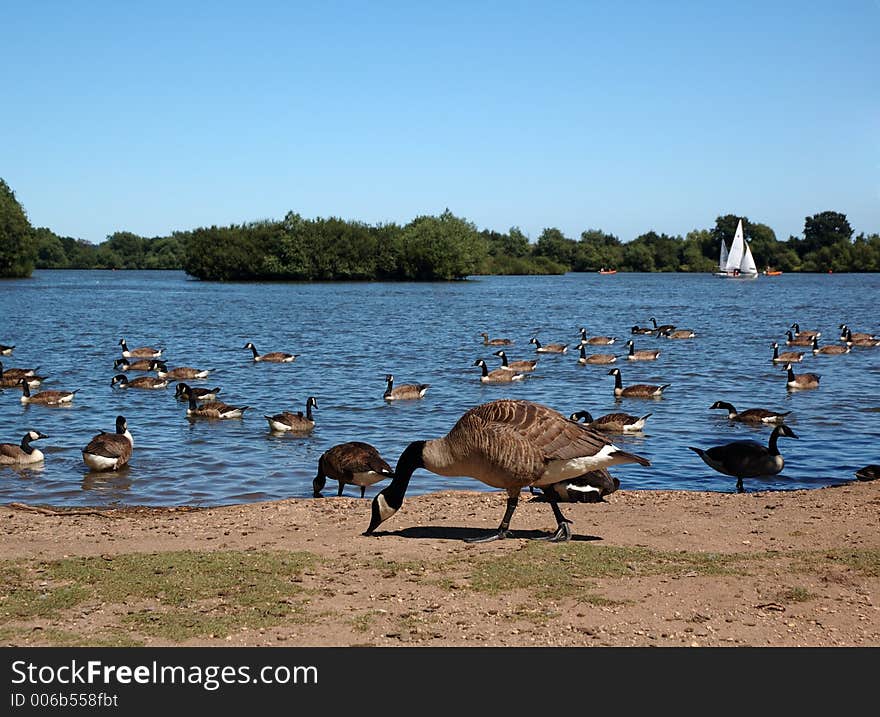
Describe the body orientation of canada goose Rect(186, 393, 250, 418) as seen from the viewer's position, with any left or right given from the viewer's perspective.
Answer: facing to the left of the viewer

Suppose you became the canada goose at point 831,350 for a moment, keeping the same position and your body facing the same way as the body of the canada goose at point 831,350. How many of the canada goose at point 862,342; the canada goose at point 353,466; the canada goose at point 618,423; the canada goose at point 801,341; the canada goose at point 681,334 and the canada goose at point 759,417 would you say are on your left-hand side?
3

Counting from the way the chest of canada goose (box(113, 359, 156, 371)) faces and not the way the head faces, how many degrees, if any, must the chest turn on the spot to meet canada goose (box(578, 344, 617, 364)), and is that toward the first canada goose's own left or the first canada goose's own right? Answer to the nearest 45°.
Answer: approximately 180°

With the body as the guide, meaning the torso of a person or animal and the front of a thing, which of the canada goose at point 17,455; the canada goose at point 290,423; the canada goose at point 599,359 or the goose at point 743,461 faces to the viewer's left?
the canada goose at point 599,359

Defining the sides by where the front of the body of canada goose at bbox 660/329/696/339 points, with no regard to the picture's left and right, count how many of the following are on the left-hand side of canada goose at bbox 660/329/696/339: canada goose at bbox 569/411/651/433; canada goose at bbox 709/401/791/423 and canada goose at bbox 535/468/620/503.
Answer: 3

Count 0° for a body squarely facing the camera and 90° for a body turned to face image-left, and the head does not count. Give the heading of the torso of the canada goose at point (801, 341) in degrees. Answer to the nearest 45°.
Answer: approximately 90°

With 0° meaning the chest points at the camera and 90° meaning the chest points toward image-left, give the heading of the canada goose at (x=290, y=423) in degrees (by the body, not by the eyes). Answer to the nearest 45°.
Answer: approximately 270°

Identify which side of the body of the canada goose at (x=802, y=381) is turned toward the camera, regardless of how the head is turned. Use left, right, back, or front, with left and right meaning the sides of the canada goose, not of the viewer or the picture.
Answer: left

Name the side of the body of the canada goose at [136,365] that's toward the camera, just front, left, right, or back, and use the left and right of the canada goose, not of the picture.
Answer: left

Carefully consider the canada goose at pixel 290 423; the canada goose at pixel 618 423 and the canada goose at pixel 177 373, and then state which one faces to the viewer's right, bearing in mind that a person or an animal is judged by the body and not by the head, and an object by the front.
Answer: the canada goose at pixel 290 423

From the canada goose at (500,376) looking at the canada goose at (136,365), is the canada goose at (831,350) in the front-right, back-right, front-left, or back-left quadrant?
back-right

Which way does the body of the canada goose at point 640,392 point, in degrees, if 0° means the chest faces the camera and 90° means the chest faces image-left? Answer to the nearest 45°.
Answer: approximately 90°

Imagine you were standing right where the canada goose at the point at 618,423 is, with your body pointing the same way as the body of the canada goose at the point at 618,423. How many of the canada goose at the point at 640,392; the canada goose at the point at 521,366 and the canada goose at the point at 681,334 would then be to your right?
3

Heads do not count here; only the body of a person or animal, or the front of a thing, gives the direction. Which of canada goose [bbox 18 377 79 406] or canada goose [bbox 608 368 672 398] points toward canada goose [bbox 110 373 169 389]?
canada goose [bbox 608 368 672 398]

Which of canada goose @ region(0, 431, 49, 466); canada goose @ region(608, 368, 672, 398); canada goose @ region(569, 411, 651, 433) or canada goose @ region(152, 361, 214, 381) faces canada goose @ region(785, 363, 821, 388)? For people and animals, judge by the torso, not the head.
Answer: canada goose @ region(0, 431, 49, 466)

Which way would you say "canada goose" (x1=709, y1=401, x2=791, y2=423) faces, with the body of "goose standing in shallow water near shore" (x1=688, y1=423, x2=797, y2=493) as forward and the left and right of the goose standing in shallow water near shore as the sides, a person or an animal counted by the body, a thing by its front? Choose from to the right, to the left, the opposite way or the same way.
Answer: the opposite way
